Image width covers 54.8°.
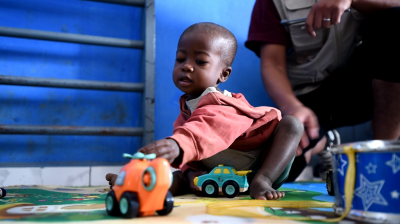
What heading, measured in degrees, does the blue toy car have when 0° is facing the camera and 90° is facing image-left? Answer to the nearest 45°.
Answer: approximately 90°

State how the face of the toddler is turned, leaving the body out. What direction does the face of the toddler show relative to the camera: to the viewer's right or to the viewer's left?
to the viewer's left
